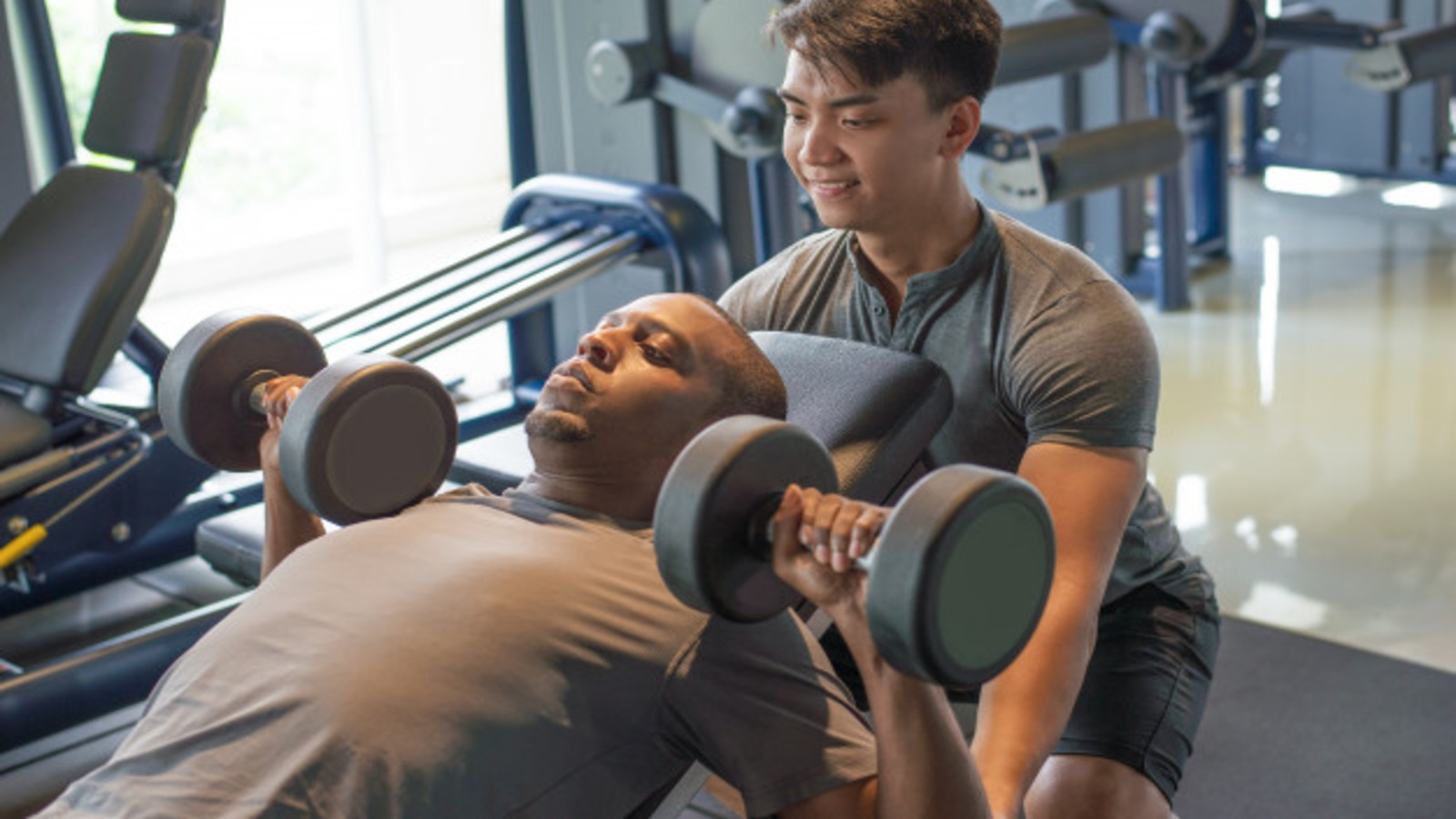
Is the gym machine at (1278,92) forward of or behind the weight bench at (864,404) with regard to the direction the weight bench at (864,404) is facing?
behind

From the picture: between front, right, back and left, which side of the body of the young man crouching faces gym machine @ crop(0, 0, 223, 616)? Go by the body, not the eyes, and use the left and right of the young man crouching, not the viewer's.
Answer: right

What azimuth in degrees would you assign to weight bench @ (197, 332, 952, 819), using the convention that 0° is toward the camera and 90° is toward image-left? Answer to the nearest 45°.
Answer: approximately 45°

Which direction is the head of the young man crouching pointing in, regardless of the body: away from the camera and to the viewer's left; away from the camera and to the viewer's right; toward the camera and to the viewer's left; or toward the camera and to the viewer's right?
toward the camera and to the viewer's left

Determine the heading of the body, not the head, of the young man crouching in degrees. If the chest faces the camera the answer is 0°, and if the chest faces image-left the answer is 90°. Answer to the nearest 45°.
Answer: approximately 45°

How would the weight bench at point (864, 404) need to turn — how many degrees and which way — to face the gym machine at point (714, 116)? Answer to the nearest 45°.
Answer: approximately 135° to its right

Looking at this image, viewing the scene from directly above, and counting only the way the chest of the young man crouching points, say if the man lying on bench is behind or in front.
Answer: in front

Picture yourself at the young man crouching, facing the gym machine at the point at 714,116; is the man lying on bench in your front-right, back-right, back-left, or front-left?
back-left
